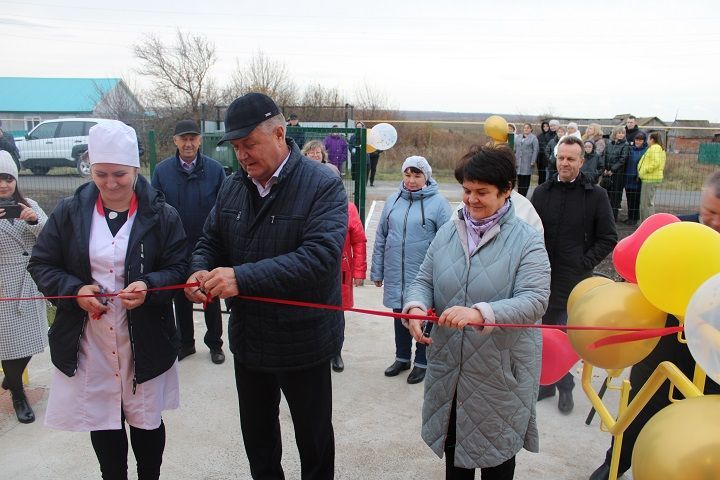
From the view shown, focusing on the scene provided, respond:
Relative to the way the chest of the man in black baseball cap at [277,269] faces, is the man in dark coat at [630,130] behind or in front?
behind

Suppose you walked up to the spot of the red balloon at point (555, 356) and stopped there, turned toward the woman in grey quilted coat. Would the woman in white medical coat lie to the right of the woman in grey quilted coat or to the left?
right

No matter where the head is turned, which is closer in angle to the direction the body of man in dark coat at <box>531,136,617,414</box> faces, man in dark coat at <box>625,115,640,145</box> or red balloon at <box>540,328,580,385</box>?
the red balloon

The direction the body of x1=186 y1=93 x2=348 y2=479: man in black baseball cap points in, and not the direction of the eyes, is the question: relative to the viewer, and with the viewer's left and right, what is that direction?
facing the viewer and to the left of the viewer

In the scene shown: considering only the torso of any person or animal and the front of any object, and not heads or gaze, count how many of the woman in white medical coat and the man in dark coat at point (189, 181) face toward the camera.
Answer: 2

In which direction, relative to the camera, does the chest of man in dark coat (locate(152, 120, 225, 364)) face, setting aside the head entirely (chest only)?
toward the camera

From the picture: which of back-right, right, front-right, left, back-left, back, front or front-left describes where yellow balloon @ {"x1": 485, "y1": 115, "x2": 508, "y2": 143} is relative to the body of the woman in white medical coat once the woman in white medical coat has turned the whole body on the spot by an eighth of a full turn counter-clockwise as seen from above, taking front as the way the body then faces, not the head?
left

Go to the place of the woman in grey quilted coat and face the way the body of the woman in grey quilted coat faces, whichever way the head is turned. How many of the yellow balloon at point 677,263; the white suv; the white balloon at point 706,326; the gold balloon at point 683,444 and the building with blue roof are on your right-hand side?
2

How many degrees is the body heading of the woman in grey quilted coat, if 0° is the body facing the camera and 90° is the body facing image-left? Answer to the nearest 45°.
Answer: approximately 45°

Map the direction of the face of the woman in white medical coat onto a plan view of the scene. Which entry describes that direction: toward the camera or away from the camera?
toward the camera

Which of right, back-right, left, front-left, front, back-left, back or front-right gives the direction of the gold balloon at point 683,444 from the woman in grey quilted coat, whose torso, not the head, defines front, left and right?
left
